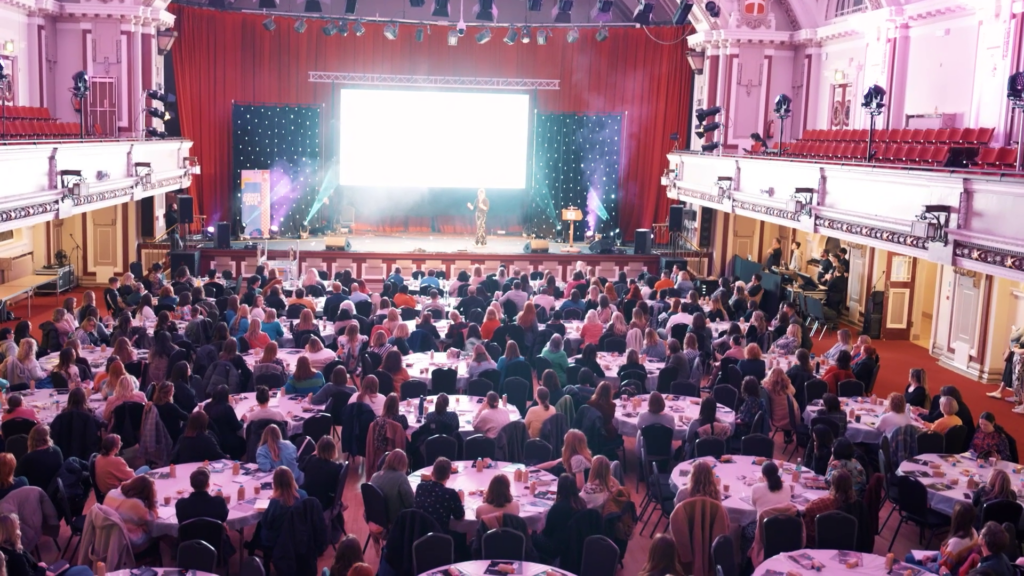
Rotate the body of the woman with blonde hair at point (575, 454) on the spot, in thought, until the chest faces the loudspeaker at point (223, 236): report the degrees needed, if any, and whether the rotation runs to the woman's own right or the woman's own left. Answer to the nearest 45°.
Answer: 0° — they already face it

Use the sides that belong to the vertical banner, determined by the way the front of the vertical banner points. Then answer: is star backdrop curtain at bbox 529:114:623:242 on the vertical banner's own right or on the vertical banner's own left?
on the vertical banner's own left

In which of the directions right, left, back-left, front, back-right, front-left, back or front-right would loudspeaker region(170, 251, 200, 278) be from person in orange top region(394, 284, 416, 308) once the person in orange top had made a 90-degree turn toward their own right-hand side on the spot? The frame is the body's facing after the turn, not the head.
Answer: back-left

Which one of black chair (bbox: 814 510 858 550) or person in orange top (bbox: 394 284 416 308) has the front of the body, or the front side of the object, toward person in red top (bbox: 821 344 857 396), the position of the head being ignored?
the black chair

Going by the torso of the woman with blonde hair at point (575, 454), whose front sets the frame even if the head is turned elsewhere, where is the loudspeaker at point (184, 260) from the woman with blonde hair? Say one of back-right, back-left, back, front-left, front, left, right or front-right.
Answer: front

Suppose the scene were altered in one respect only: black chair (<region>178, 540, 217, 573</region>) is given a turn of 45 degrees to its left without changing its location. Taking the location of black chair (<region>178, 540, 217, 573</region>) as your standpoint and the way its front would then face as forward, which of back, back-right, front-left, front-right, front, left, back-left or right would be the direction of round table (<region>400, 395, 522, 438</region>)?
right

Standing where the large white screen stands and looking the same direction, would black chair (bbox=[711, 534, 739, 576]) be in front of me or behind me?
in front

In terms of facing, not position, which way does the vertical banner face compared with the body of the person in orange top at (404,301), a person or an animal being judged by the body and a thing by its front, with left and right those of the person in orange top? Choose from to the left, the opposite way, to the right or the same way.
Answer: the opposite way

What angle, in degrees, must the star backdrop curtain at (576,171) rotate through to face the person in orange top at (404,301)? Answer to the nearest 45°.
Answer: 0° — it already faces them

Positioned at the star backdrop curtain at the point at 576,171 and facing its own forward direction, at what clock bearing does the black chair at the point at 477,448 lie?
The black chair is roughly at 12 o'clock from the star backdrop curtain.

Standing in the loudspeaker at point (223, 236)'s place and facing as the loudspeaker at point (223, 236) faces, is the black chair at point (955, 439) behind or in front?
in front

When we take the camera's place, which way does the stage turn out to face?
facing the viewer

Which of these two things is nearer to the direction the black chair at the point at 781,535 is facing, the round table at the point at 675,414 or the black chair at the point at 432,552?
the round table

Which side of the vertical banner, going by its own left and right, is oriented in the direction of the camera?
front

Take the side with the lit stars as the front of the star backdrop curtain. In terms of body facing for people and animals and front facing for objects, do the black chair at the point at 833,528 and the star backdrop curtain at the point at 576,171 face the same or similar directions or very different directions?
very different directions

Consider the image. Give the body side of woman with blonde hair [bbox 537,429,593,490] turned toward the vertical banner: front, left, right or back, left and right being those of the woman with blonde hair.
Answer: front

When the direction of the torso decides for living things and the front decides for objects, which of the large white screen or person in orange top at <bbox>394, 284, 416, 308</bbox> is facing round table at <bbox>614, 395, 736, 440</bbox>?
the large white screen

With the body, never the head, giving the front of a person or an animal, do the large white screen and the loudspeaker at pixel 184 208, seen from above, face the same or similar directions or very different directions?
same or similar directions

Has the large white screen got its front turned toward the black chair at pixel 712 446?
yes

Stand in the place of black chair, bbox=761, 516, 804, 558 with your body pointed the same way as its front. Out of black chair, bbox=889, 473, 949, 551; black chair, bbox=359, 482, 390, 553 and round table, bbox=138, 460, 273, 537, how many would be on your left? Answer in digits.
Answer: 2
